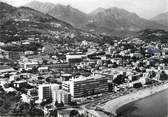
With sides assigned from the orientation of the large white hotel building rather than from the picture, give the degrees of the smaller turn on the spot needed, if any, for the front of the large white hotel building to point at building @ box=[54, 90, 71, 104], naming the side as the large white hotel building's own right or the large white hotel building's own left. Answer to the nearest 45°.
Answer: approximately 90° to the large white hotel building's own right

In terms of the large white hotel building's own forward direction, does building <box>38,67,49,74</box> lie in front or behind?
behind

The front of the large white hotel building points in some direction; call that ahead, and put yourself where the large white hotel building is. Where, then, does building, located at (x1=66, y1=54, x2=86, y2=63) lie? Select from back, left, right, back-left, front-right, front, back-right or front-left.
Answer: back-left

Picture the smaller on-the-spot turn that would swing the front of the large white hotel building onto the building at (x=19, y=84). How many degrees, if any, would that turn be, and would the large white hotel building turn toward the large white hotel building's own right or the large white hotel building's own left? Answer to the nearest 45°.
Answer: approximately 135° to the large white hotel building's own right

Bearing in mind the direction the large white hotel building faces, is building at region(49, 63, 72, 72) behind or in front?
behind

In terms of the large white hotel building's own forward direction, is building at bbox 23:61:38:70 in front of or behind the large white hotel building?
behind

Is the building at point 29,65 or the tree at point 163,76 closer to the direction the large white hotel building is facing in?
the tree

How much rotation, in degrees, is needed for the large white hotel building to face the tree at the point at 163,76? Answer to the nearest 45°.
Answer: approximately 90° to its left

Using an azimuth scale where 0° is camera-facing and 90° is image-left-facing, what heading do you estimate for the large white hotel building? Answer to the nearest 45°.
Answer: approximately 315°
